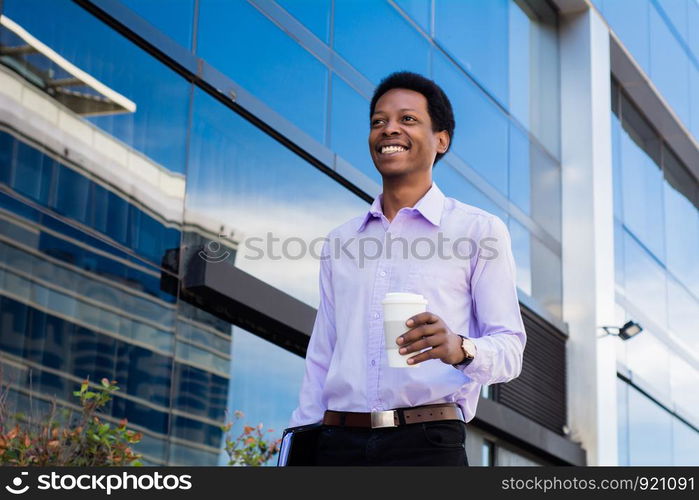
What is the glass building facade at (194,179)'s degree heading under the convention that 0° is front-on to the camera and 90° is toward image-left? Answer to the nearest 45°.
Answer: approximately 315°

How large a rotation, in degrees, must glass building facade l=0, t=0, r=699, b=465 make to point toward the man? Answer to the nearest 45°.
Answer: approximately 45° to its right

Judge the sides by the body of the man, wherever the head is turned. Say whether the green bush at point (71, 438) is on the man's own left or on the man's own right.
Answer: on the man's own right

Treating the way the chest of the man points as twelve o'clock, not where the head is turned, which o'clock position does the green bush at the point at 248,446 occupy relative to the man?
The green bush is roughly at 4 o'clock from the man.

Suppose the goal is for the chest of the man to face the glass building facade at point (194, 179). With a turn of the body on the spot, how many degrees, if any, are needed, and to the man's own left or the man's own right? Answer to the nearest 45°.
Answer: approximately 135° to the man's own right
